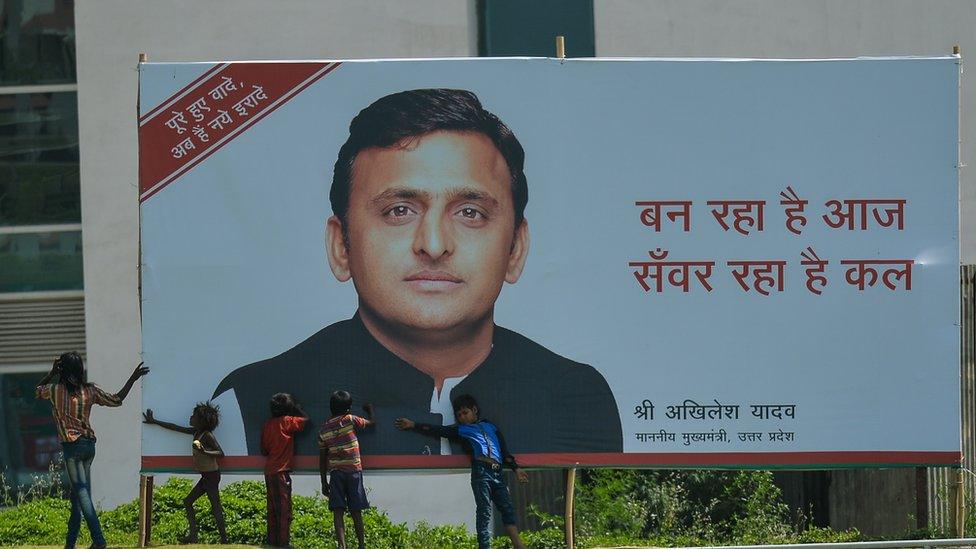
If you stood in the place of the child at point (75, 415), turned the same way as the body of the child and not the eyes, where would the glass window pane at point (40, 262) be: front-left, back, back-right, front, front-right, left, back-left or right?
front

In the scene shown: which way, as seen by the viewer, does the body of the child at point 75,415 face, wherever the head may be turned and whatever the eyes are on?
away from the camera

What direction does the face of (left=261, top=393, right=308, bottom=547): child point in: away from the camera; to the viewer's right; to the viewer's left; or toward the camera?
away from the camera

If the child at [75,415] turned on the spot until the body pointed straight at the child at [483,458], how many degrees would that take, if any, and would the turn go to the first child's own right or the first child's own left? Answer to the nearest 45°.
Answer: approximately 90° to the first child's own right

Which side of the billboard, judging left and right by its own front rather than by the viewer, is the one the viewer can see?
front

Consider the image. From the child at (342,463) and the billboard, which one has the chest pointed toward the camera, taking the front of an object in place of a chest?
the billboard

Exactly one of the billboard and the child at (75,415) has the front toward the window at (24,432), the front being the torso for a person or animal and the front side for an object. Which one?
the child

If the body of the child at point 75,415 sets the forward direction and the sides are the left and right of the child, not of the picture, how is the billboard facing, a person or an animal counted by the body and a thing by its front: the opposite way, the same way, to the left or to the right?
the opposite way

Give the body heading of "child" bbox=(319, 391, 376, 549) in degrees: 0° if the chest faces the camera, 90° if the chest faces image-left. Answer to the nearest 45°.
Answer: approximately 180°

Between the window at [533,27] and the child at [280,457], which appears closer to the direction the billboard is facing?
the child

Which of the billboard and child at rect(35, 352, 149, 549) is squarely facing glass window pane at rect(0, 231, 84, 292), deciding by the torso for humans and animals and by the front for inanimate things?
the child

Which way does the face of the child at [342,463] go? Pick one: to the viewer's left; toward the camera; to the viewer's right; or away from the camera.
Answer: away from the camera
